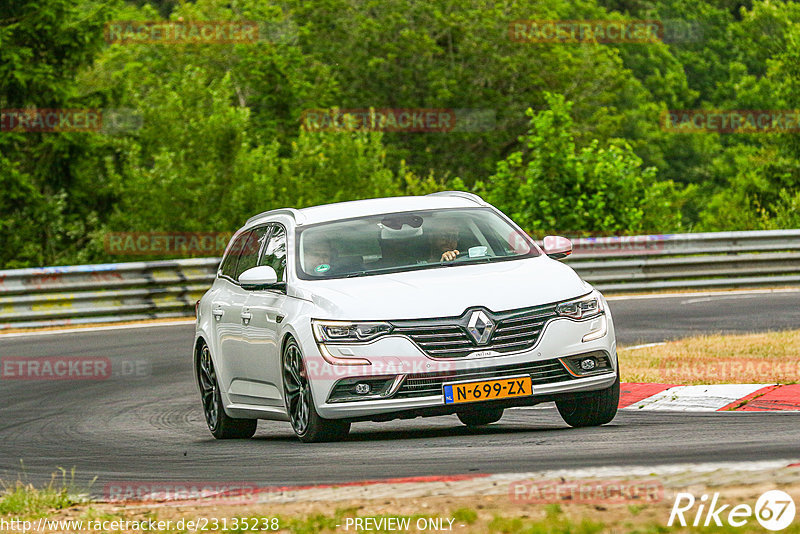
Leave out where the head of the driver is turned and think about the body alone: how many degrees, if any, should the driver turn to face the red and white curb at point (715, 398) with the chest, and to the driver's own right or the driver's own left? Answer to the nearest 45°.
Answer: approximately 45° to the driver's own left

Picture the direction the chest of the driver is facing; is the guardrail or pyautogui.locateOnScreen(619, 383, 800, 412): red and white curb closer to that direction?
the red and white curb

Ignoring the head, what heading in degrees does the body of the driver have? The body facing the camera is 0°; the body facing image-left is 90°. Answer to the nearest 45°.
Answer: approximately 315°

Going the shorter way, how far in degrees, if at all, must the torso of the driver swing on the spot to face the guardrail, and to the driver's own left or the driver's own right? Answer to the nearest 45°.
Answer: approximately 135° to the driver's own left
